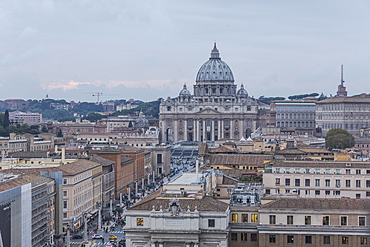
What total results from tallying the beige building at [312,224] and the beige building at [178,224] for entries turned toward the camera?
2

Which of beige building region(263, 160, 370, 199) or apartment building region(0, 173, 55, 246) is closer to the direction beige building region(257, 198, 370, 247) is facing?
the apartment building

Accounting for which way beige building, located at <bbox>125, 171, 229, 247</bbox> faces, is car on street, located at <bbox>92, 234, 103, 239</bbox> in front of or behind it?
behind

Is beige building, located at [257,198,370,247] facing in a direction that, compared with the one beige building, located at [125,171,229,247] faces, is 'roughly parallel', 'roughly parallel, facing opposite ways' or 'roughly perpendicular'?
roughly parallel

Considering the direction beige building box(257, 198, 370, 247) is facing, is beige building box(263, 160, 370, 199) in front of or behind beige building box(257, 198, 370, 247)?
behind

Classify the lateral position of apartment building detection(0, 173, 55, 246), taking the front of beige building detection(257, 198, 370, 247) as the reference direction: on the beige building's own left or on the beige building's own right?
on the beige building's own right

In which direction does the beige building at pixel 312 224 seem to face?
toward the camera

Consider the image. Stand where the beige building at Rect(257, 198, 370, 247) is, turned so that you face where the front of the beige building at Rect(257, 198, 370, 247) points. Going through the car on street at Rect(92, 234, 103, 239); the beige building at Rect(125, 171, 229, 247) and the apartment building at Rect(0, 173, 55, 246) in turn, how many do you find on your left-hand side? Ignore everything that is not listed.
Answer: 0

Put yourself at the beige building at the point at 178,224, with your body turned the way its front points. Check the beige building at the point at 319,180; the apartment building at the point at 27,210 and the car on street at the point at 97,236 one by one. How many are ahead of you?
0
